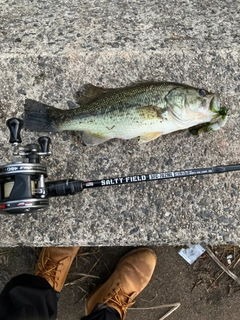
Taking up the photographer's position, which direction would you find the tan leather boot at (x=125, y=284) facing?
facing away from the viewer and to the right of the viewer
